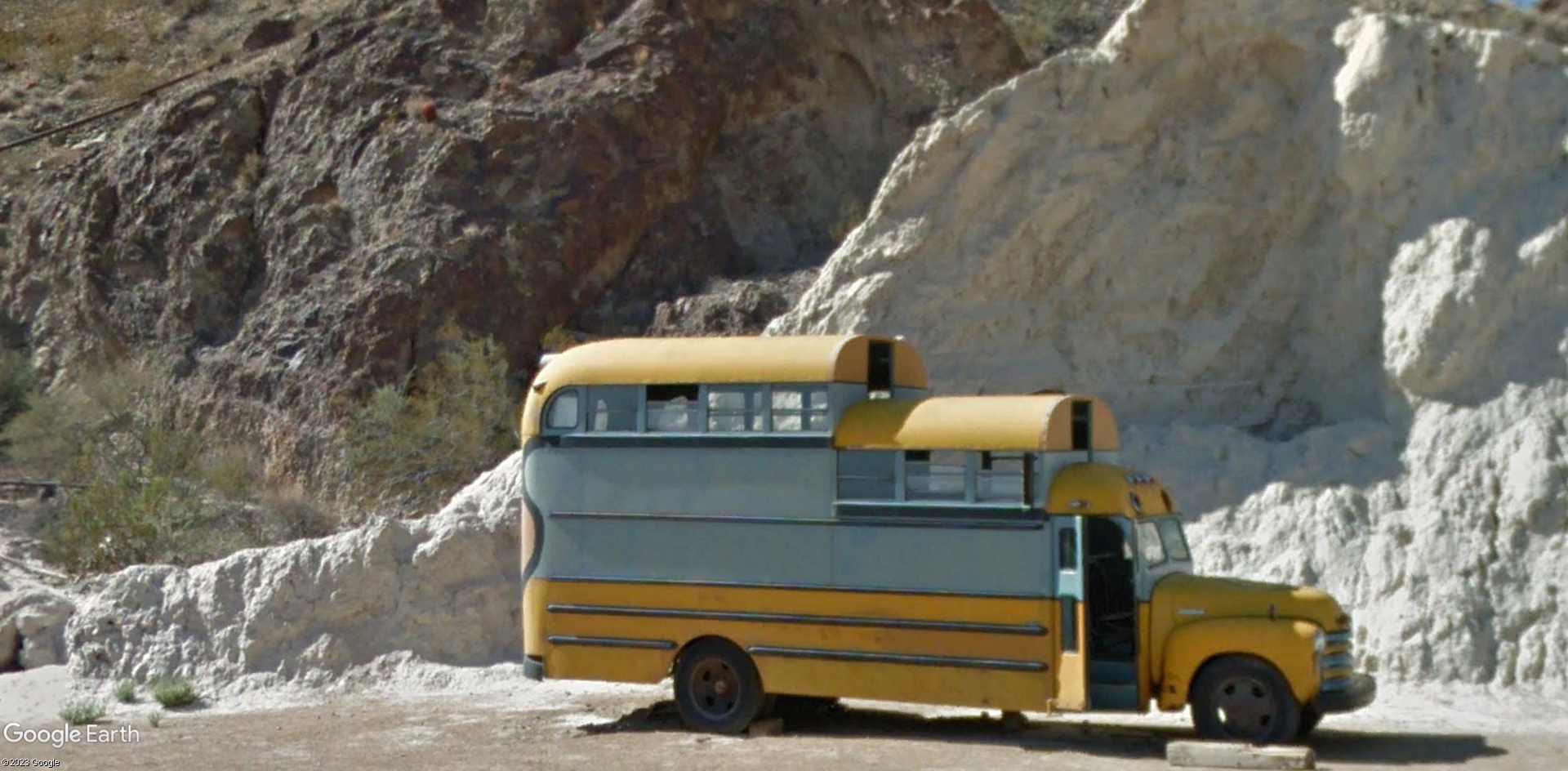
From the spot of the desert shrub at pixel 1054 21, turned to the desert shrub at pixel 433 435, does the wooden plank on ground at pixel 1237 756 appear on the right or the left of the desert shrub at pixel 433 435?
left

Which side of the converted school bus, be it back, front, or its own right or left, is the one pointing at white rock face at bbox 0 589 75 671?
back

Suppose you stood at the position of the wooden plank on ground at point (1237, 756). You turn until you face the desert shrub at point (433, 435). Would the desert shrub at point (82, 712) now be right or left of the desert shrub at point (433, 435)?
left

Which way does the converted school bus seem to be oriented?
to the viewer's right

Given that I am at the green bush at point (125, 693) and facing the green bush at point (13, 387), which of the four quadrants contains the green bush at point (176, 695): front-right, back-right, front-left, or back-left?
back-right

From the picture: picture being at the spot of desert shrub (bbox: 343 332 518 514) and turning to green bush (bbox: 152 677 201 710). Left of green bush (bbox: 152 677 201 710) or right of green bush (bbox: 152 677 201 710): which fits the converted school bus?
left

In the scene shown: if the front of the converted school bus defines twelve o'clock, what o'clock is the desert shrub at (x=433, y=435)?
The desert shrub is roughly at 8 o'clock from the converted school bus.

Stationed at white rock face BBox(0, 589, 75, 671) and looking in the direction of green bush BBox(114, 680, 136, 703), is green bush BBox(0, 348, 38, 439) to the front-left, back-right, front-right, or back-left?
back-left

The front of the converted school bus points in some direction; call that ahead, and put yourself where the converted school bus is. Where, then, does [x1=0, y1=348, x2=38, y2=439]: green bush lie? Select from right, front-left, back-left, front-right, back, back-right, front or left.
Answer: back-left

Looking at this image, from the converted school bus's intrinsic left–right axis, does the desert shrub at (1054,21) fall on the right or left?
on its left

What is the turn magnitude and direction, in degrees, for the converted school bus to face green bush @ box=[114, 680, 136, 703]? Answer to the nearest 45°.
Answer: approximately 180°

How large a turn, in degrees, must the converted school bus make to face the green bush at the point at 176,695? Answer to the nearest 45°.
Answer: approximately 180°
